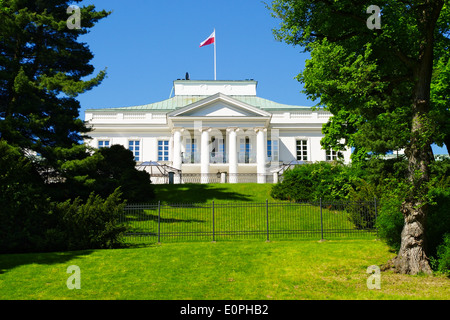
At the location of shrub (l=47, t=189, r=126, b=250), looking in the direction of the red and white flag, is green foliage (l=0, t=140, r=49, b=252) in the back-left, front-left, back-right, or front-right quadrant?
back-left

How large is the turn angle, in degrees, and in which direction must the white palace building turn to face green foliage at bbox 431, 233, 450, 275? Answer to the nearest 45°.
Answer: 0° — it already faces it

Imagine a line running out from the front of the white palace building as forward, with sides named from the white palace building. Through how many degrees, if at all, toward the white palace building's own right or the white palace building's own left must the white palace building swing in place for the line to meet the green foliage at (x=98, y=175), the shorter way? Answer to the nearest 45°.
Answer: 0° — it already faces it

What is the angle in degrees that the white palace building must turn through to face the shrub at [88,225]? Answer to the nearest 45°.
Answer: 0° — it already faces it

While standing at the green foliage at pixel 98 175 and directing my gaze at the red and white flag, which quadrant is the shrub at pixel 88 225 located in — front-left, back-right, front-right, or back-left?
back-right

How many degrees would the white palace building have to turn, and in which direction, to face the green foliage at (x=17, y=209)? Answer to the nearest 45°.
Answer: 0° — it already faces it

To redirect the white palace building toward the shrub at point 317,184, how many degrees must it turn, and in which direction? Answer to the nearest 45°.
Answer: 0° — it already faces it

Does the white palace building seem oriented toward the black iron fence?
yes

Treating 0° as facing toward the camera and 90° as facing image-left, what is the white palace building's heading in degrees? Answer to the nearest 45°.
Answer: approximately 0°
